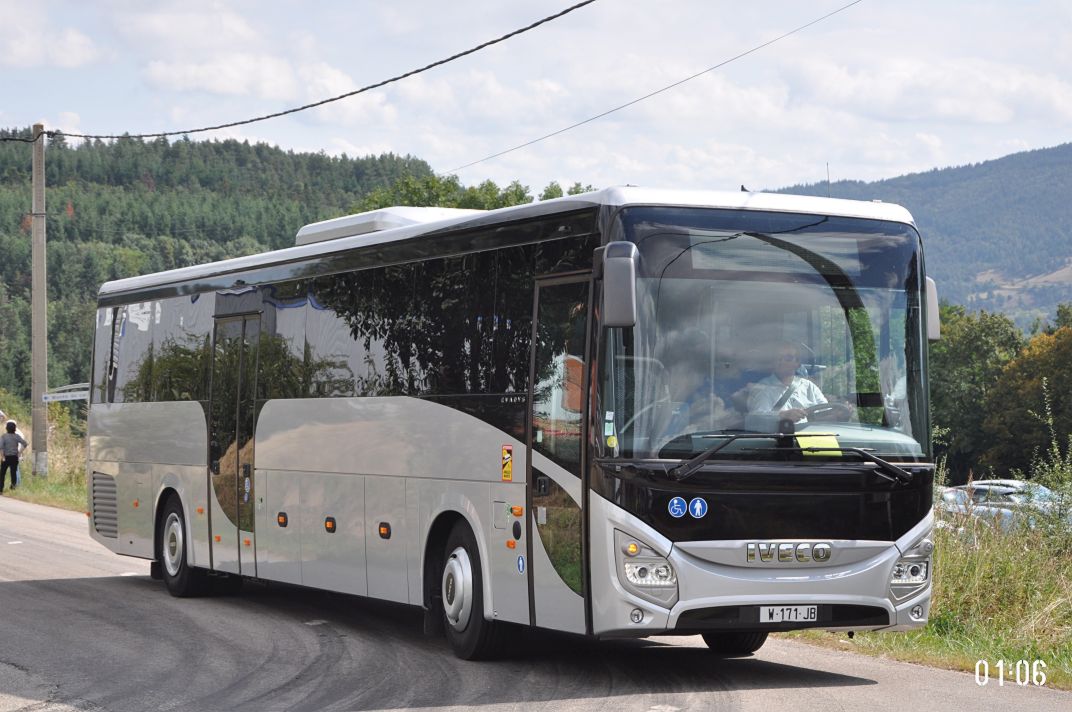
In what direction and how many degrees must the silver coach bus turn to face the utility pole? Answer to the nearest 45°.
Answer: approximately 180°

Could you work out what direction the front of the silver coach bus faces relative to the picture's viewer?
facing the viewer and to the right of the viewer

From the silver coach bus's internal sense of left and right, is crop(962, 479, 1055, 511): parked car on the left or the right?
on its left

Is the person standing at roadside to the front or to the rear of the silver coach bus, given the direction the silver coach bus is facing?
to the rear

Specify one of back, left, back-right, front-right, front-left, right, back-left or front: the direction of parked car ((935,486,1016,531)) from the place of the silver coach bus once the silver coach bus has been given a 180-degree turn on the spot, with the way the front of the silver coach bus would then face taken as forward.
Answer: right
